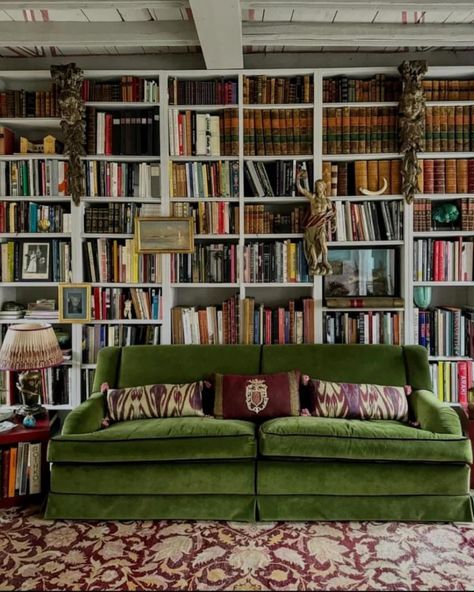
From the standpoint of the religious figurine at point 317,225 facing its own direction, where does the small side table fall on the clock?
The small side table is roughly at 2 o'clock from the religious figurine.

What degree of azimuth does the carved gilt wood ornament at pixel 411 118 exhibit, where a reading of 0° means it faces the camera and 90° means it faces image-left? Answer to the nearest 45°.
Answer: approximately 0°

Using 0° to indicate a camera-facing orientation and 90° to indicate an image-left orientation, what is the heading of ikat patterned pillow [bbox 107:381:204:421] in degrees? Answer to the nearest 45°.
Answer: approximately 0°

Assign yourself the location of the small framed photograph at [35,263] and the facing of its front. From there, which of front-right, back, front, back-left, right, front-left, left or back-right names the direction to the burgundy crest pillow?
front-left

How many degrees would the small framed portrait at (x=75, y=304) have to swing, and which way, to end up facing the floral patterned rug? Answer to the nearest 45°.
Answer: approximately 45° to its left

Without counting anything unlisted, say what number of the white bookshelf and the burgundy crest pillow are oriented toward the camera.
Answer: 2

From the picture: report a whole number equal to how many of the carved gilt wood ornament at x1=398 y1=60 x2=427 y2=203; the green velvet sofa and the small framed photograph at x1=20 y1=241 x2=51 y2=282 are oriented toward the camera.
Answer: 3
